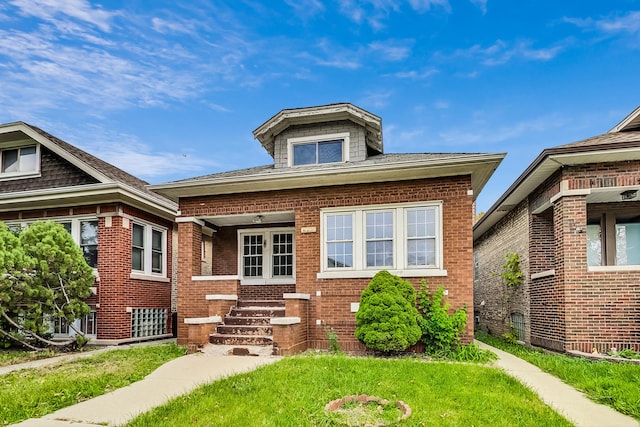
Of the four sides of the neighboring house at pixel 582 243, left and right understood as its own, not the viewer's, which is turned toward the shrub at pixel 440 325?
right

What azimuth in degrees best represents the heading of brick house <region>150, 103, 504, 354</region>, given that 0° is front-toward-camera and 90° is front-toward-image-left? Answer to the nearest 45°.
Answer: approximately 0°

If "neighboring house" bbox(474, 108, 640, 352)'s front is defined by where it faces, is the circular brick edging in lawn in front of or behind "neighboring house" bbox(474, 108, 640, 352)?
in front

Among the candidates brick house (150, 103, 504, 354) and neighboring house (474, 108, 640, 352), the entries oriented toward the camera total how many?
2

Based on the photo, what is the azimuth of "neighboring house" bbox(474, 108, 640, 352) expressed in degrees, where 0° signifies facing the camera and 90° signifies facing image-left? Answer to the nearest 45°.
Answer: approximately 0°
